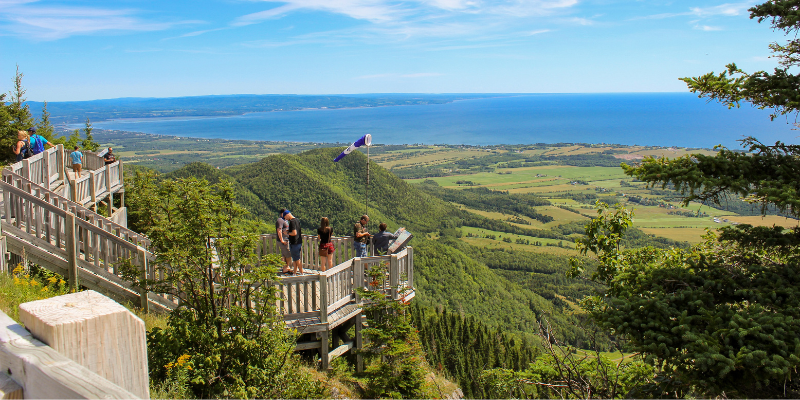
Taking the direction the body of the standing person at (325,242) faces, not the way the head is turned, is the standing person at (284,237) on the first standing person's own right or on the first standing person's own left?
on the first standing person's own left

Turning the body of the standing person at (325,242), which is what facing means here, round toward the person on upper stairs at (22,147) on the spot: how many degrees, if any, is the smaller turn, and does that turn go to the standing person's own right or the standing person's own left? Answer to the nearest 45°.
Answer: approximately 90° to the standing person's own left

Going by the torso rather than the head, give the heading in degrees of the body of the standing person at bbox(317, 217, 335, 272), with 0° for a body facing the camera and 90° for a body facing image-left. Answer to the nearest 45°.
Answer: approximately 180°

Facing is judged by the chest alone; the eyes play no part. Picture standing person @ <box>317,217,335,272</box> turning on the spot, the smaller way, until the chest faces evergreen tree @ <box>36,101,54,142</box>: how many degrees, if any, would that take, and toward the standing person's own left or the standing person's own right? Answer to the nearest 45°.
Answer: approximately 45° to the standing person's own left
